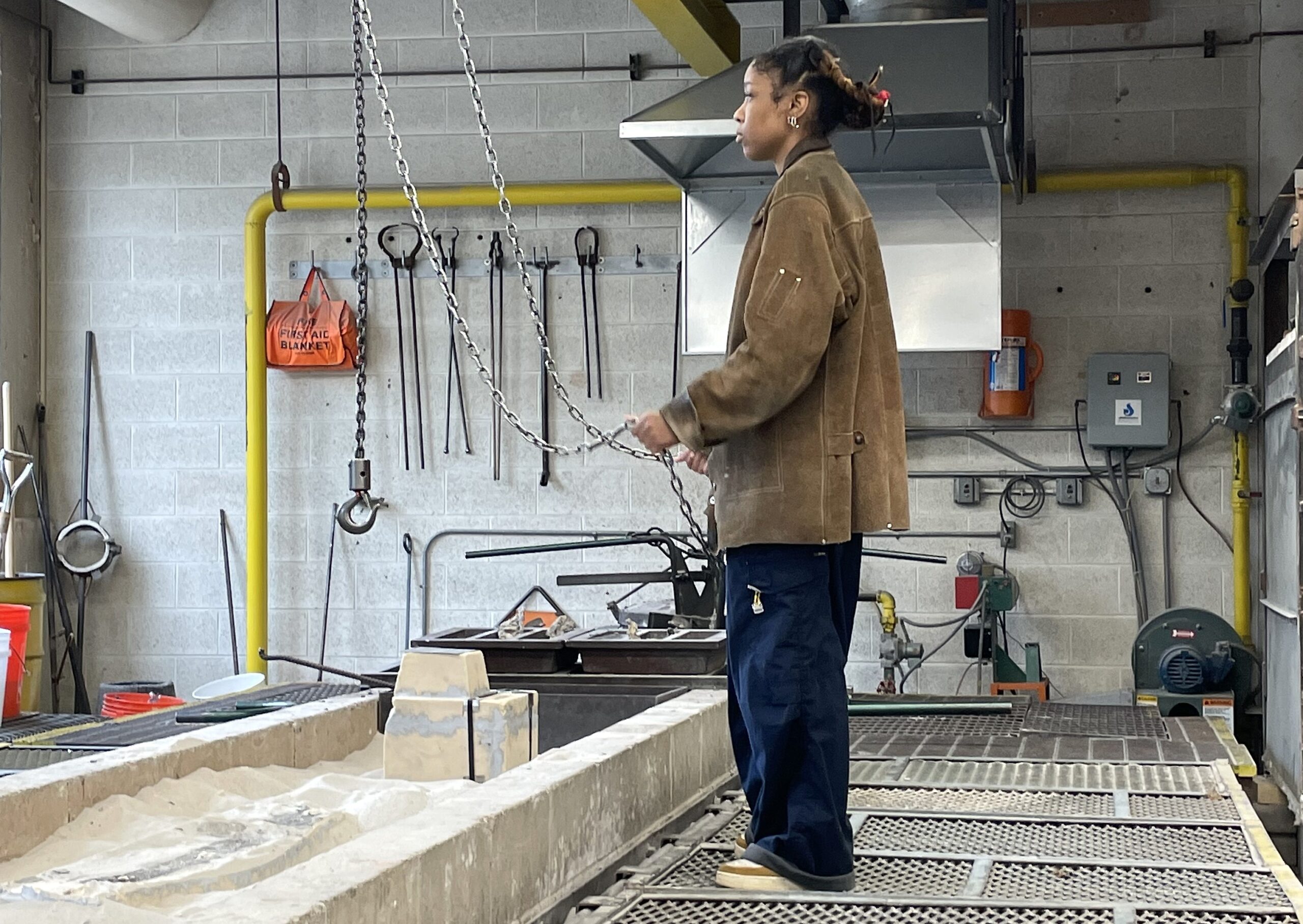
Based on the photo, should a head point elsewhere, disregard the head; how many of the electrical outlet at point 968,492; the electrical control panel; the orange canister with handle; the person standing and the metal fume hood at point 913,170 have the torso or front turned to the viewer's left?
1

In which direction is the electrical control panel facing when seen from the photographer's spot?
facing the viewer

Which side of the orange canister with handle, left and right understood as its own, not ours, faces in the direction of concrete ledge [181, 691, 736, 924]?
front

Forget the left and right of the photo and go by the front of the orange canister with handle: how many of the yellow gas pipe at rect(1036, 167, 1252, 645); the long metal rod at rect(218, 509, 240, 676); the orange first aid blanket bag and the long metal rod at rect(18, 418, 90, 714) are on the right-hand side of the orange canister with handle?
3

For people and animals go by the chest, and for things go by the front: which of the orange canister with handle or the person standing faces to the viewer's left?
the person standing

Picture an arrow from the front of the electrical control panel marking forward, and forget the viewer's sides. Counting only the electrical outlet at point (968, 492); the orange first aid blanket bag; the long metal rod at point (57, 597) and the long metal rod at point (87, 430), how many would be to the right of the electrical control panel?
4

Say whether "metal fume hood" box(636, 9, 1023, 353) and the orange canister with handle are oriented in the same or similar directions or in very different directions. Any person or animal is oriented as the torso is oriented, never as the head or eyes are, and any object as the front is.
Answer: same or similar directions

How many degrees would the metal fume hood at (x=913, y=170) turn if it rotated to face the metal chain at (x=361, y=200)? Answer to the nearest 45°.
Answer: approximately 45° to its right

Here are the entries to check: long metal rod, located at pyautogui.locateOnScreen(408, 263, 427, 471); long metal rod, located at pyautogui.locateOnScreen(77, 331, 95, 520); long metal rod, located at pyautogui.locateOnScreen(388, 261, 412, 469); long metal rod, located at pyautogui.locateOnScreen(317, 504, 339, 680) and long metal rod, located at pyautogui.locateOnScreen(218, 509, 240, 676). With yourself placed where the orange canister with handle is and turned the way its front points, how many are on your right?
5

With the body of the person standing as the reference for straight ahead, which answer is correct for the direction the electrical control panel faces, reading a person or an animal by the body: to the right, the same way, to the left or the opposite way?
to the left

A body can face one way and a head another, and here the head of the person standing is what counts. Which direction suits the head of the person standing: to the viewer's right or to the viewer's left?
to the viewer's left

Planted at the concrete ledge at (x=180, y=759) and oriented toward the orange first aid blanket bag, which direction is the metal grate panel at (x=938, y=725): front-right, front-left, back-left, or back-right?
front-right

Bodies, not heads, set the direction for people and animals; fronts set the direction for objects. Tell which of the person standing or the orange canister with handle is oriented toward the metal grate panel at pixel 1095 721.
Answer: the orange canister with handle

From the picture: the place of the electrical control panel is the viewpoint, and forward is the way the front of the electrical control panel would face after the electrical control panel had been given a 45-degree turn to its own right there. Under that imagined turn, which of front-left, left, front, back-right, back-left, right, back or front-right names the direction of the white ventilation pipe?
front-right

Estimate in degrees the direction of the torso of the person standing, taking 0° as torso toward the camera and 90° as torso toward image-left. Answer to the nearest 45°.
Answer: approximately 90°

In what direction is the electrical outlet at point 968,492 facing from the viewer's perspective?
toward the camera

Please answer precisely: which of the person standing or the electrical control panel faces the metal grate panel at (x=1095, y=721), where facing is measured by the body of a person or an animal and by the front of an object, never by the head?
the electrical control panel

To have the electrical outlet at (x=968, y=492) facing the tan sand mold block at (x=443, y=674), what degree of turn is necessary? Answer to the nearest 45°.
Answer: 0° — it already faces it

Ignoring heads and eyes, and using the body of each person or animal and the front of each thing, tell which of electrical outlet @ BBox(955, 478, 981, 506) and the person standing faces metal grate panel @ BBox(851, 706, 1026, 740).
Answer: the electrical outlet
